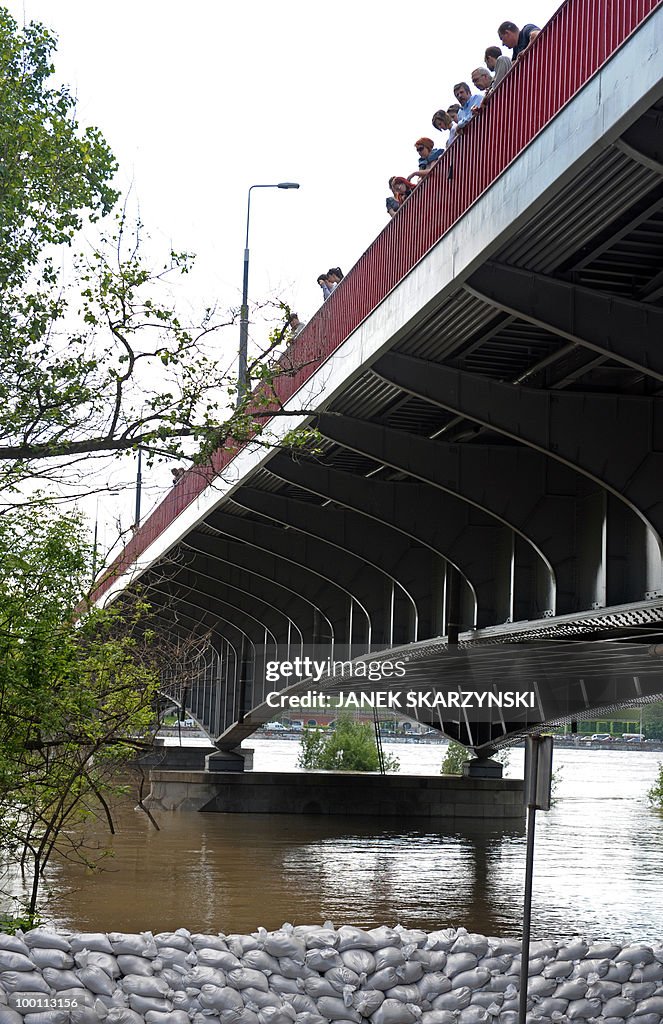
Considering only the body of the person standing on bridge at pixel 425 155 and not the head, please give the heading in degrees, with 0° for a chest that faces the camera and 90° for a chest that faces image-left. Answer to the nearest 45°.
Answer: approximately 45°

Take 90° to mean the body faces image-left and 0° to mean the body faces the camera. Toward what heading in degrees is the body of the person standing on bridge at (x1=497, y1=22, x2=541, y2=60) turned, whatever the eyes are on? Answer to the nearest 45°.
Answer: approximately 45°

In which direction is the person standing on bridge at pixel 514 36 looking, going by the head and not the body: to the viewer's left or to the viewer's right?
to the viewer's left
